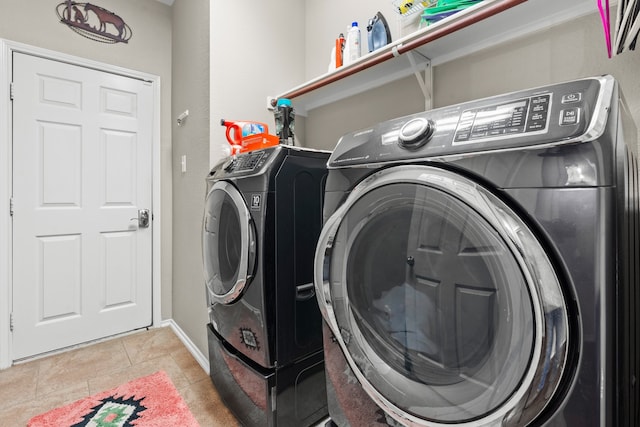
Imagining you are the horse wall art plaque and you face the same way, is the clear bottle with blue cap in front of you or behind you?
in front

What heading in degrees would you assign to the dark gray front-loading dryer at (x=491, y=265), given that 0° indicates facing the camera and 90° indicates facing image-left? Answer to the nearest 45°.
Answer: approximately 45°

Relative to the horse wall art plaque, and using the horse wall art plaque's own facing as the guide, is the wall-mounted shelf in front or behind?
in front

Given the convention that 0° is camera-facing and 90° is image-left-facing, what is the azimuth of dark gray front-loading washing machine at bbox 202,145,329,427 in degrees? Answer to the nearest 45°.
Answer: approximately 45°

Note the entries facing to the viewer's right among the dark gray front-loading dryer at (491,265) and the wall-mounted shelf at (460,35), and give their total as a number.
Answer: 0

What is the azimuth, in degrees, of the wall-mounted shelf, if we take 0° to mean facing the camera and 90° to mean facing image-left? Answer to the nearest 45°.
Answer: approximately 45°

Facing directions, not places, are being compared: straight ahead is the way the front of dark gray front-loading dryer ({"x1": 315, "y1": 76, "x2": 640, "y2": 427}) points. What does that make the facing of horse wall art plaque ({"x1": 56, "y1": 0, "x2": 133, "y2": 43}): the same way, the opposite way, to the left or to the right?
to the left

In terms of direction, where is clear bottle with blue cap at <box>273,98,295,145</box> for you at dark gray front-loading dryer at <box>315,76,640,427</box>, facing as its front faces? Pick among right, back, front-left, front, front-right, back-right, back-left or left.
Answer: right

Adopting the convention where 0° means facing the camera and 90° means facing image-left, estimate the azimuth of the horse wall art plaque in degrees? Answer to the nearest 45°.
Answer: approximately 0°

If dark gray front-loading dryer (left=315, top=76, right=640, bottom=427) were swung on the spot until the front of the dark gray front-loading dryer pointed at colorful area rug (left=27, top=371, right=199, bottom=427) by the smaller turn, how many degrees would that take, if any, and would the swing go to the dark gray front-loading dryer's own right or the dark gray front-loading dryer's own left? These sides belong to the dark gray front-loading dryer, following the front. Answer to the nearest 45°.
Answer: approximately 45° to the dark gray front-loading dryer's own right

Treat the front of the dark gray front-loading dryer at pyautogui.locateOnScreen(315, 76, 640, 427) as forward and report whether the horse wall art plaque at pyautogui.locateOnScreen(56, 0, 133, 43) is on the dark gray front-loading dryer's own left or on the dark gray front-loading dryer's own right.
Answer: on the dark gray front-loading dryer's own right

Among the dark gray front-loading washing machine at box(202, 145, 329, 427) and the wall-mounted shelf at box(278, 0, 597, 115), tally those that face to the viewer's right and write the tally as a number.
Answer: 0

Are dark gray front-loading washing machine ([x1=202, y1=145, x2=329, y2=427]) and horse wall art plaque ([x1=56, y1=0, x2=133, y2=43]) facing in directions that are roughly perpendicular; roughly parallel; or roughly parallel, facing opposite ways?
roughly perpendicular

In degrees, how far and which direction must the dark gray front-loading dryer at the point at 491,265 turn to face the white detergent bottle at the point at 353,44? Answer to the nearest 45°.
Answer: approximately 90° to its right

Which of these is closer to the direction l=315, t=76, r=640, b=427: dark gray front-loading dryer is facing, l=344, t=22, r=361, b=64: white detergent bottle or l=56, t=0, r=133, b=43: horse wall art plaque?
the horse wall art plaque
